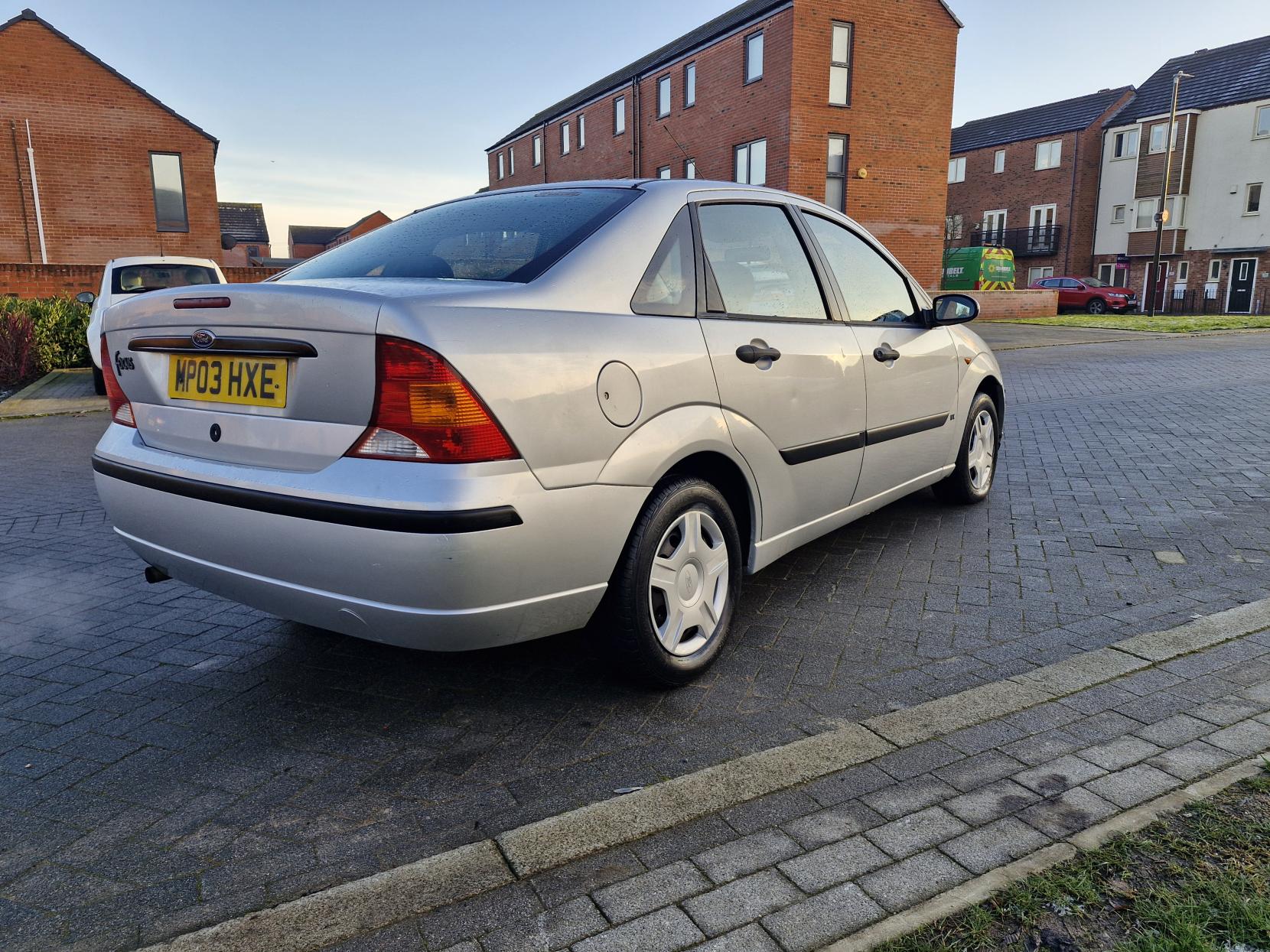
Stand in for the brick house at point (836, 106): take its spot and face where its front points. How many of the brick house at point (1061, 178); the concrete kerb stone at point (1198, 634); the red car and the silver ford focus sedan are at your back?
2

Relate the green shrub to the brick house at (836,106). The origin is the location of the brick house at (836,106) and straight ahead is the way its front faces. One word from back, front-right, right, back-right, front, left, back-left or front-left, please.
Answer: front

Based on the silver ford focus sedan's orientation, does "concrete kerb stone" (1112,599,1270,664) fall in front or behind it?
in front

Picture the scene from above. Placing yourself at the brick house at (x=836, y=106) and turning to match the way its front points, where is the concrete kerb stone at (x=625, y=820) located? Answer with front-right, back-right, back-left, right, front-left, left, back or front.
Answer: front-left

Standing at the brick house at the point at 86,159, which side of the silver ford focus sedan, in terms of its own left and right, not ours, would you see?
left

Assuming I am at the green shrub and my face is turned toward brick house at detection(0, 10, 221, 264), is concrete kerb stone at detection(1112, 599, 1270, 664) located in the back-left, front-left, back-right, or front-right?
back-right

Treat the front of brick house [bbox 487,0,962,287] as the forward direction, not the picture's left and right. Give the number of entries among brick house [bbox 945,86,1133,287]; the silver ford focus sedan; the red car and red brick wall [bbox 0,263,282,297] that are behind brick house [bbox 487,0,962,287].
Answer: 2

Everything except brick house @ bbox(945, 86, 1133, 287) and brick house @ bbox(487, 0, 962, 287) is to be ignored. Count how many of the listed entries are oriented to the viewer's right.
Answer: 0

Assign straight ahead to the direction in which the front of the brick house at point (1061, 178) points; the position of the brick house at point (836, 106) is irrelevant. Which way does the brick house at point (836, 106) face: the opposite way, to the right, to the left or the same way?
the same way

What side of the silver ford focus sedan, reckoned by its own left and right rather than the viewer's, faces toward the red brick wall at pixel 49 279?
left

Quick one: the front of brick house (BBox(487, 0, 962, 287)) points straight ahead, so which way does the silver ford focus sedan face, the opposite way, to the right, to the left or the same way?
the opposite way

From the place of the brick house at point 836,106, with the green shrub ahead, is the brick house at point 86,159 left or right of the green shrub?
right

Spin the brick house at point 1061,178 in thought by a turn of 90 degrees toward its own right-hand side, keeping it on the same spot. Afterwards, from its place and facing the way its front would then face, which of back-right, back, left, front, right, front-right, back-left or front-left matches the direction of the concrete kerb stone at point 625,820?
back-left

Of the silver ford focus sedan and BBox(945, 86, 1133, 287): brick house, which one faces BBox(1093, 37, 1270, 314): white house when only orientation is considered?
the silver ford focus sedan

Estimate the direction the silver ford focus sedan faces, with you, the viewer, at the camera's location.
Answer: facing away from the viewer and to the right of the viewer

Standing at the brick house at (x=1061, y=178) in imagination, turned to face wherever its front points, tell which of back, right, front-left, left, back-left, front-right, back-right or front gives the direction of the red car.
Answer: front-left

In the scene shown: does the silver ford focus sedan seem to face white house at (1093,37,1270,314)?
yes

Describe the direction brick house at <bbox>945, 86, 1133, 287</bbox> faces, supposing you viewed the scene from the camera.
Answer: facing the viewer and to the left of the viewer
